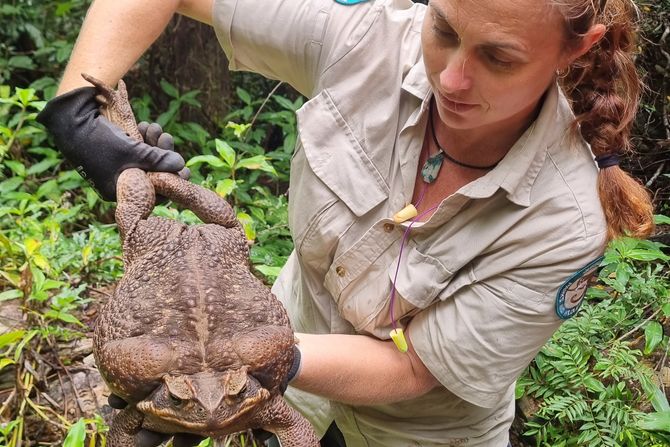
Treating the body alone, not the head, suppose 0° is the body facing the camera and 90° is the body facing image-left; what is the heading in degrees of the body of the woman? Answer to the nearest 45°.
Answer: approximately 45°
